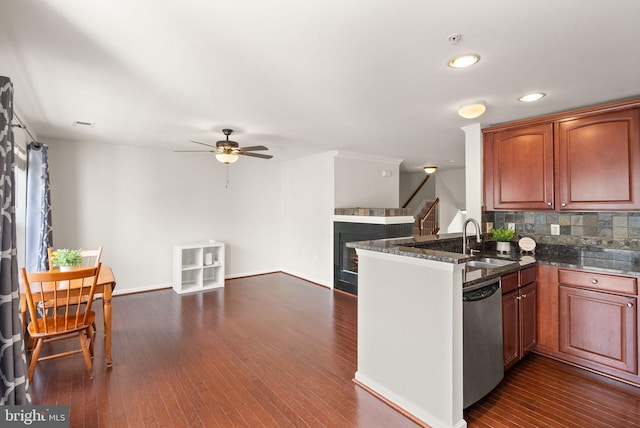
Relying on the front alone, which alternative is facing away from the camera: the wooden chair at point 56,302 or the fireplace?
the wooden chair

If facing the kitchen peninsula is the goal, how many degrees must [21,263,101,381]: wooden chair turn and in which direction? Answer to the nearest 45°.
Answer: approximately 135° to its right

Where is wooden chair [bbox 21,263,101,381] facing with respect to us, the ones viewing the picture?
facing away from the viewer

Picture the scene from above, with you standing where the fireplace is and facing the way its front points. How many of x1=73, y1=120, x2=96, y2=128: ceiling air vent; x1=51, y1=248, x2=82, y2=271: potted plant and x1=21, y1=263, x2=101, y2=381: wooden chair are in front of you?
3

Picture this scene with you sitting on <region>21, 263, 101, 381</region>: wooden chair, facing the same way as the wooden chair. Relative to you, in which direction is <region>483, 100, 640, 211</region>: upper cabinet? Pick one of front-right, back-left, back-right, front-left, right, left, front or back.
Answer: back-right

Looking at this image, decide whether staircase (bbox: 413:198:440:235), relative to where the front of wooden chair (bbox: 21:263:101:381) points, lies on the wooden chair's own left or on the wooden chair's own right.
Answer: on the wooden chair's own right

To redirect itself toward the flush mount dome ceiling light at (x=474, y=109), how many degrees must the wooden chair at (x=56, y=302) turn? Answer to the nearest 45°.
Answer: approximately 135° to its right

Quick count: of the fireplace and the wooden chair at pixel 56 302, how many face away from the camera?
1

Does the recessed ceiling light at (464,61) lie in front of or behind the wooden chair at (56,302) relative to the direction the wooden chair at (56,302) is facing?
behind

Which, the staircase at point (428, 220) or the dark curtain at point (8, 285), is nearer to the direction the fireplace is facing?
the dark curtain

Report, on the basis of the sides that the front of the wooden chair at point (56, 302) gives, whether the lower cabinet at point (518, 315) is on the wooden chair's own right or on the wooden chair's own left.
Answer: on the wooden chair's own right

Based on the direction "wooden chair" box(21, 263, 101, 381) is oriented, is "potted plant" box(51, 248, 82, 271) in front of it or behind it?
in front

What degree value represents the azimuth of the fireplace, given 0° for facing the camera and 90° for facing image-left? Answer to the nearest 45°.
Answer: approximately 45°
